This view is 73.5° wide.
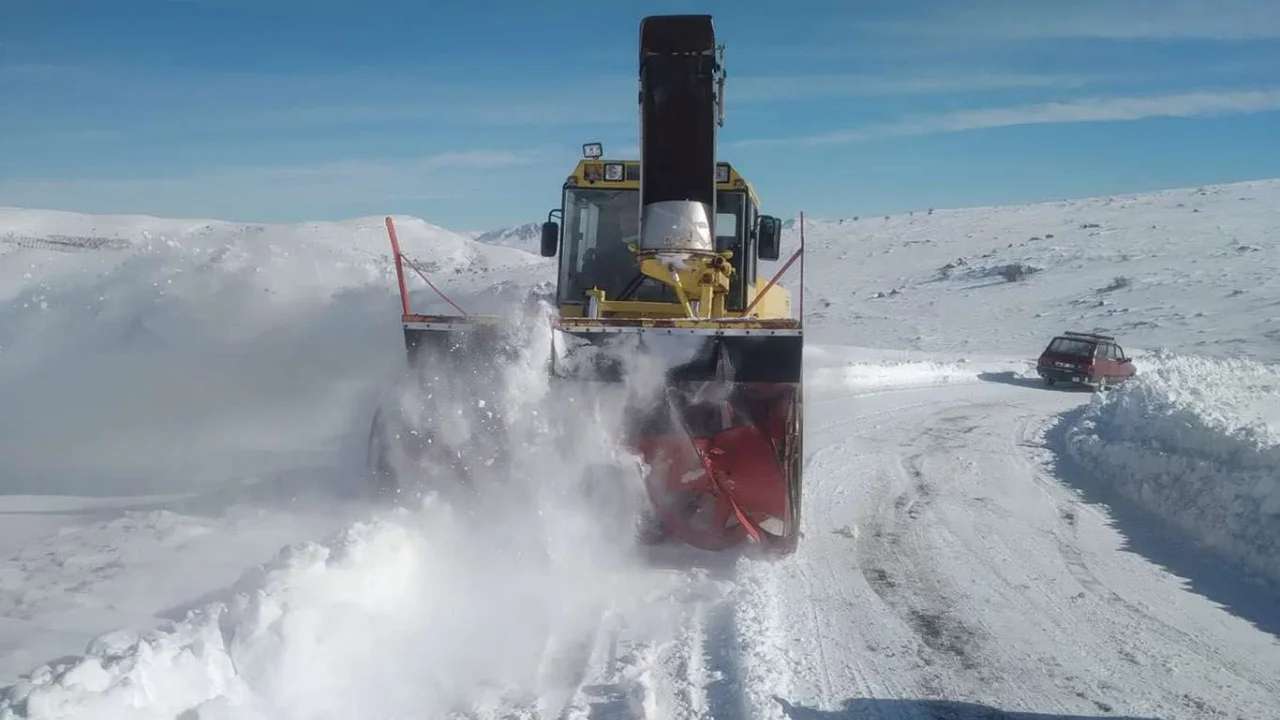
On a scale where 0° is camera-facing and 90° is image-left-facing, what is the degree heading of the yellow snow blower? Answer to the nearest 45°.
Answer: approximately 0°
